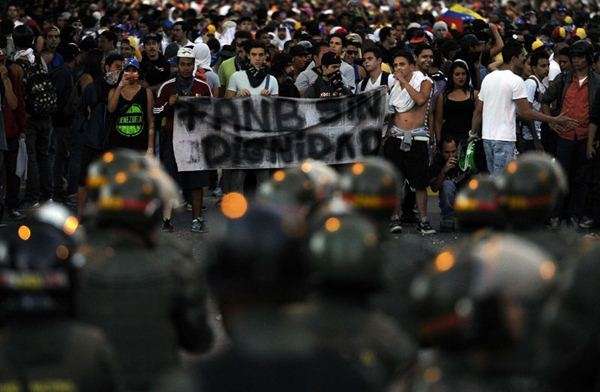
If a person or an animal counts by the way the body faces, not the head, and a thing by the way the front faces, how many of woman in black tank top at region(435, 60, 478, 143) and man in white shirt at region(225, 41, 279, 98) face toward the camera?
2

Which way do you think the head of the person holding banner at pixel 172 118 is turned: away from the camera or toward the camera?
toward the camera

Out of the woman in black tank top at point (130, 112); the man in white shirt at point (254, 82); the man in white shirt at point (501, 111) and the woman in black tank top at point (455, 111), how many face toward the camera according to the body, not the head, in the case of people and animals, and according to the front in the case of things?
3

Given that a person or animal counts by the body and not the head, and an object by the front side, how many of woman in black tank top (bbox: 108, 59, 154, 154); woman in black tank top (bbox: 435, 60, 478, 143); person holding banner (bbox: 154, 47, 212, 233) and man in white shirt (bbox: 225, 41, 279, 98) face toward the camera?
4

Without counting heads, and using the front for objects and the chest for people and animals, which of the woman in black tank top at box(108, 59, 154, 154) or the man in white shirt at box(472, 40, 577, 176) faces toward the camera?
the woman in black tank top

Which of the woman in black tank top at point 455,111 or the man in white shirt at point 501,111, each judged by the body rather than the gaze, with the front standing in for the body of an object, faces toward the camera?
the woman in black tank top

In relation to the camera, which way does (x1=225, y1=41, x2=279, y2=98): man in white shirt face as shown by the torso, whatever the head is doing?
toward the camera

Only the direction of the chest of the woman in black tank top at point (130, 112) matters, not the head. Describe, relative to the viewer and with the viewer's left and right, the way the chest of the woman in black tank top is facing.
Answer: facing the viewer

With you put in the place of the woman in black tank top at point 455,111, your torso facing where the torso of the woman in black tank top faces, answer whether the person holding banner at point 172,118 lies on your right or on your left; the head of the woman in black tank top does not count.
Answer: on your right

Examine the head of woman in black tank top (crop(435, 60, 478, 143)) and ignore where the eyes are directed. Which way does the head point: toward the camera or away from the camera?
toward the camera

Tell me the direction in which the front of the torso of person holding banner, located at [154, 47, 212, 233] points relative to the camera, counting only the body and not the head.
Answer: toward the camera

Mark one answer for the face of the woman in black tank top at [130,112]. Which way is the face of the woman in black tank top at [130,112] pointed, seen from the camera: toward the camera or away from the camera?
toward the camera
